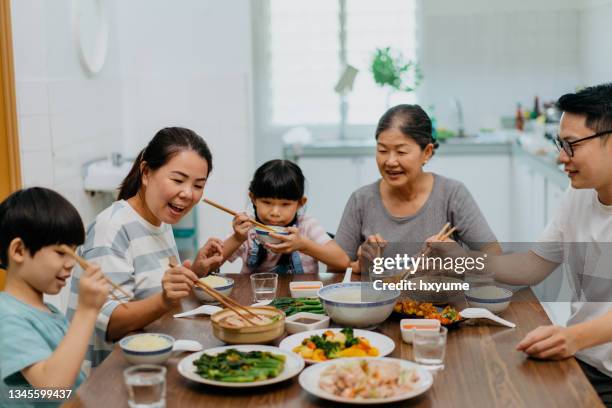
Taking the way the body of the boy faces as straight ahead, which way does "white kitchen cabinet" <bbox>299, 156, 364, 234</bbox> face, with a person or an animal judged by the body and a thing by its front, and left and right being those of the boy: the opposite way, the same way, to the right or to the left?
to the right

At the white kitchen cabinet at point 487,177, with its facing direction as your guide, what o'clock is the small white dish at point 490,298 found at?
The small white dish is roughly at 12 o'clock from the white kitchen cabinet.

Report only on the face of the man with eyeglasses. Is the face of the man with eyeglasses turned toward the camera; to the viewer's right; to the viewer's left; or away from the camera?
to the viewer's left

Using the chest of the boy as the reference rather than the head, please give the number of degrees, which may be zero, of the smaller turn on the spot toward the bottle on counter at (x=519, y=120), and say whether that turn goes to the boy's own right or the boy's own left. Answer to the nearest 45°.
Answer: approximately 45° to the boy's own left

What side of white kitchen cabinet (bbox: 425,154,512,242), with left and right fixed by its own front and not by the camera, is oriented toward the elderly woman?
front

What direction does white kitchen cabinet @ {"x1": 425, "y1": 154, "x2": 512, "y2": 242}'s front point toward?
toward the camera

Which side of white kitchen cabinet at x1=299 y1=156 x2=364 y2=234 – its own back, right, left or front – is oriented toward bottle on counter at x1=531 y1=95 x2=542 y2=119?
left

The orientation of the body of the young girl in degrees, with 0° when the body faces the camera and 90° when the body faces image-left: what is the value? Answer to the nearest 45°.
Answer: approximately 0°

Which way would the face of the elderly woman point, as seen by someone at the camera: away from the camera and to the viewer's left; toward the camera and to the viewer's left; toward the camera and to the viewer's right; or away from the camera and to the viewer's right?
toward the camera and to the viewer's left

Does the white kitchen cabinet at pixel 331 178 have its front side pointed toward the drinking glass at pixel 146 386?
yes

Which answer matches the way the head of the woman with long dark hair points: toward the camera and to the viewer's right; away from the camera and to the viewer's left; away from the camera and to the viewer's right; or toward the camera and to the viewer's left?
toward the camera and to the viewer's right

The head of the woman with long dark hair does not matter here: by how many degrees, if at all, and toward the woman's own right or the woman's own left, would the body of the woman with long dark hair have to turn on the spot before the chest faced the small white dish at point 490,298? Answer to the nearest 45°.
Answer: approximately 45° to the woman's own left

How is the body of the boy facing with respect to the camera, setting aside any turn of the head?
to the viewer's right

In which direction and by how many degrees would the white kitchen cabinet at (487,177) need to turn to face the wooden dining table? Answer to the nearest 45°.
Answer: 0° — it already faces it

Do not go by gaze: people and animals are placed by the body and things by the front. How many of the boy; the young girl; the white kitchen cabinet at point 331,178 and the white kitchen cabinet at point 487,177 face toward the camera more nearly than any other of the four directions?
3

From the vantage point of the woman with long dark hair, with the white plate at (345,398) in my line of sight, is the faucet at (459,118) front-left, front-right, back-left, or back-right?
back-left
